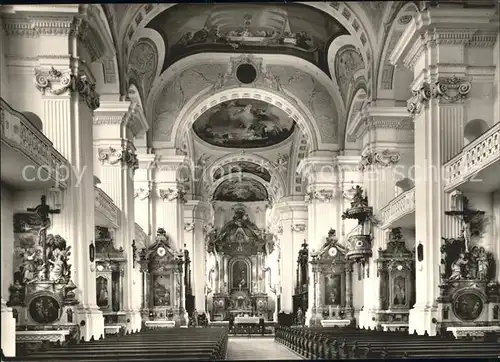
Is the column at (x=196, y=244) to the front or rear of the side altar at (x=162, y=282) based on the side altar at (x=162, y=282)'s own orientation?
to the rear

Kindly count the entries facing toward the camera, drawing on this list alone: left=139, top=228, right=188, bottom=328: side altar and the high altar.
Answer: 2

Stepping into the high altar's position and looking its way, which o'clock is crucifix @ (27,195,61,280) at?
The crucifix is roughly at 12 o'clock from the high altar.

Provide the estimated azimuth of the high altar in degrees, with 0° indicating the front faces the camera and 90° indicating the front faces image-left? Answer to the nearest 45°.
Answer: approximately 0°

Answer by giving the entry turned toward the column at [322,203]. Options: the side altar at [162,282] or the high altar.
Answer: the high altar

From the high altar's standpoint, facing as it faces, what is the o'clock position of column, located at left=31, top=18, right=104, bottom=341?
The column is roughly at 12 o'clock from the high altar.

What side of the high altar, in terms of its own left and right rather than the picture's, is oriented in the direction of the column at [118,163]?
front

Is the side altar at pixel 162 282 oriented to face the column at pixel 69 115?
yes

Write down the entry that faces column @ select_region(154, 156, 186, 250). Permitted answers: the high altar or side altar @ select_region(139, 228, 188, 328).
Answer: the high altar

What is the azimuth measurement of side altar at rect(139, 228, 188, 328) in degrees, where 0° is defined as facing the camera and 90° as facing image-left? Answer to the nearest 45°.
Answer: approximately 0°
